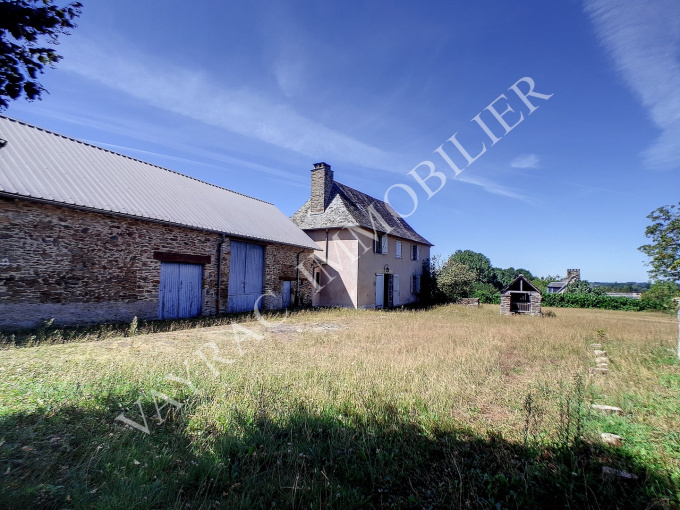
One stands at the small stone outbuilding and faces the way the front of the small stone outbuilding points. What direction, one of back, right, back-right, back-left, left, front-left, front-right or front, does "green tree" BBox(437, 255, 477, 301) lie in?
back-right

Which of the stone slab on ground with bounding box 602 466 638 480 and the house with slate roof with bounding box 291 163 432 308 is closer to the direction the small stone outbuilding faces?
the stone slab on ground

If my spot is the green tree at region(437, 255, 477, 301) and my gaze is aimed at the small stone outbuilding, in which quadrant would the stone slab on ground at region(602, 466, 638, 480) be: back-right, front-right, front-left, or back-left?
front-right

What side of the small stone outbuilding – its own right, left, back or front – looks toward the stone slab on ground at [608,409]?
front

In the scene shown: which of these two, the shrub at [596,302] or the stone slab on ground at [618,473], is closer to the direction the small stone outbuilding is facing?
the stone slab on ground

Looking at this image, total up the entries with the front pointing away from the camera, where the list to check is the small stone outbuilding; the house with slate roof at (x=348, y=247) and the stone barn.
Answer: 0

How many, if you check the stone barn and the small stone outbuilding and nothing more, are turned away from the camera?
0

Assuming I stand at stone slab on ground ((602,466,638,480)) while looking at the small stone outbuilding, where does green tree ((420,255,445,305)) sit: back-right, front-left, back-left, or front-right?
front-left

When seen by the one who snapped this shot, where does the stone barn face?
facing the viewer and to the right of the viewer

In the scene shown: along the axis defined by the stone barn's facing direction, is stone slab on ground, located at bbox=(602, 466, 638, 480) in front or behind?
in front

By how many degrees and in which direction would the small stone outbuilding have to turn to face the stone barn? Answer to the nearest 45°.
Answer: approximately 45° to its right

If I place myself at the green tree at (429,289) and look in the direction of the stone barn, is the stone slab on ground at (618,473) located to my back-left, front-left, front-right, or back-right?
front-left

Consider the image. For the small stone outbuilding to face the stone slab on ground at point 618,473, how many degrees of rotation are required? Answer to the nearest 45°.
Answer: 0° — it already faces it

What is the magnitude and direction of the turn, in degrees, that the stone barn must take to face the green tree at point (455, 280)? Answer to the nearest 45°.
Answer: approximately 45° to its left

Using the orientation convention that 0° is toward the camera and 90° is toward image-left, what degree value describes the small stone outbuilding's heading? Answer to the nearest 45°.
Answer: approximately 0°

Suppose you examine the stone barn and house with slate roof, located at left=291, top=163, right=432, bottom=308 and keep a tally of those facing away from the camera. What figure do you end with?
0
